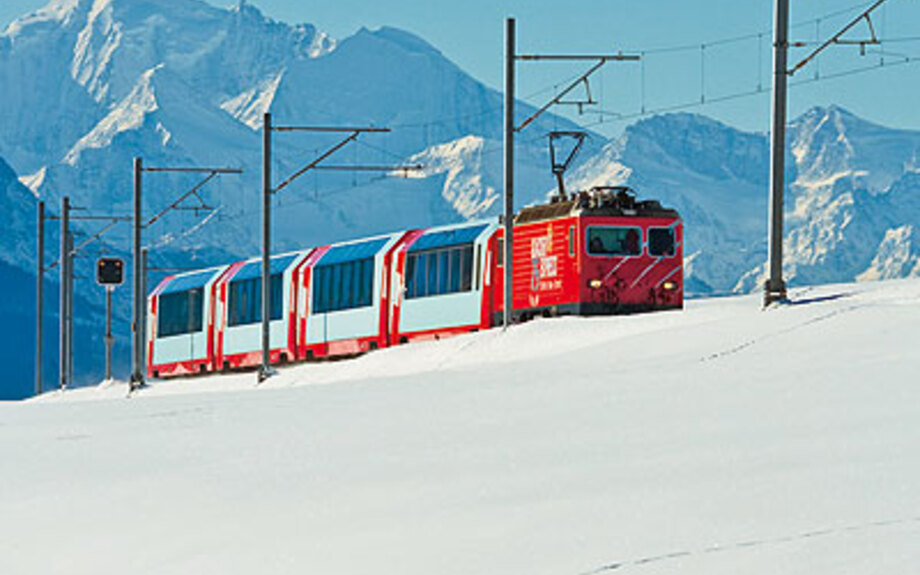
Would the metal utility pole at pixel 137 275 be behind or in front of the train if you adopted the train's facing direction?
behind

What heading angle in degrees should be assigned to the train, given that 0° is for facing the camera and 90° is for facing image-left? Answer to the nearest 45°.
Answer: approximately 315°

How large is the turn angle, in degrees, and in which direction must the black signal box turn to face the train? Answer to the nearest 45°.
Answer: approximately 45° to its left

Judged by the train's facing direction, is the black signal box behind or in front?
behind

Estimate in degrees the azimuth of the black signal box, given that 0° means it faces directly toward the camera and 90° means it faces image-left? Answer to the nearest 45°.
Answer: approximately 0°
